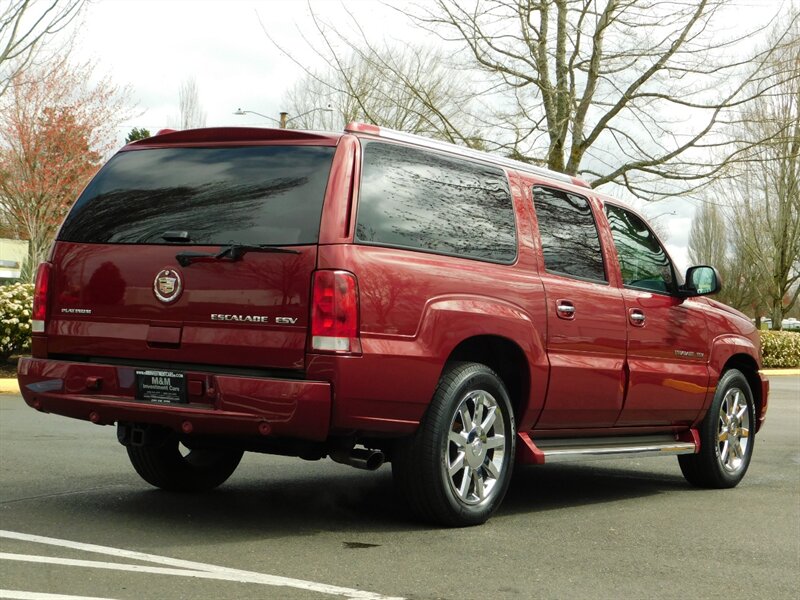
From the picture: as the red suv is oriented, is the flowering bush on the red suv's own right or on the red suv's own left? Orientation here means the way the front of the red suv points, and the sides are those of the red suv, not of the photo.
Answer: on the red suv's own left

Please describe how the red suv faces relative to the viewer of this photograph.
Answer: facing away from the viewer and to the right of the viewer

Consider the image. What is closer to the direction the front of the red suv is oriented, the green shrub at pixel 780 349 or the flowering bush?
the green shrub
